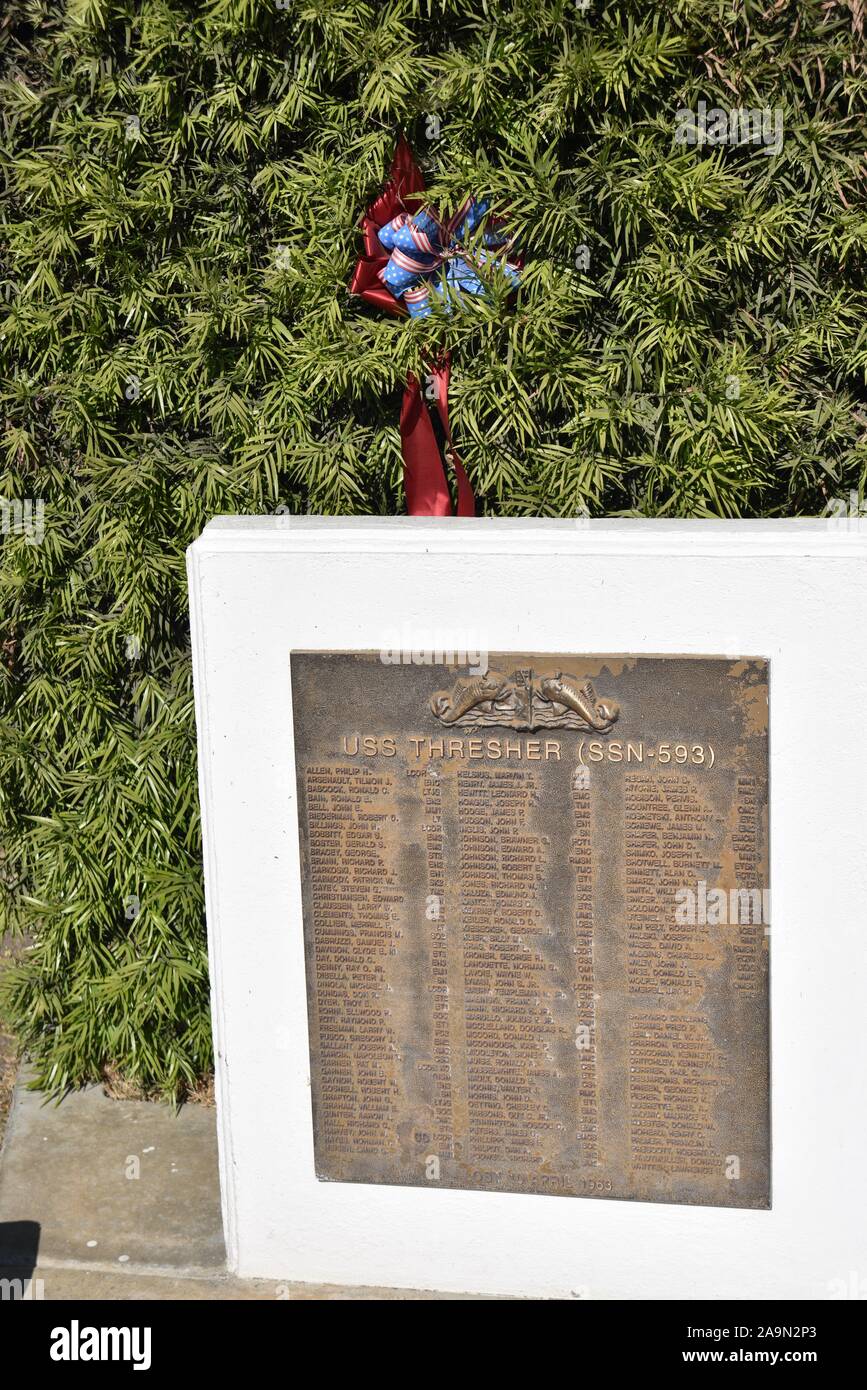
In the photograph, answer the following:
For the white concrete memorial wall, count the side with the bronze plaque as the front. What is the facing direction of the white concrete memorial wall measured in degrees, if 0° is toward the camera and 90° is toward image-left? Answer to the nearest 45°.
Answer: approximately 0°
